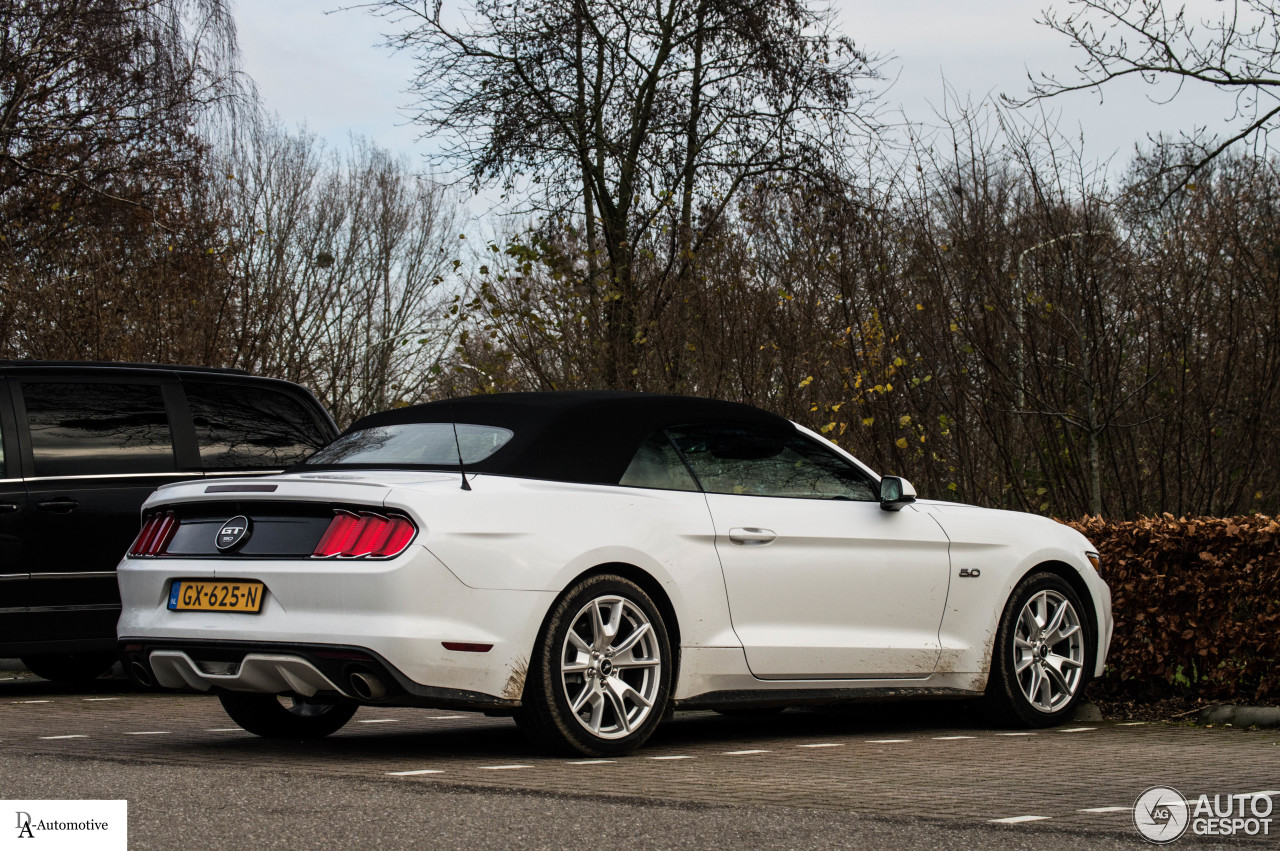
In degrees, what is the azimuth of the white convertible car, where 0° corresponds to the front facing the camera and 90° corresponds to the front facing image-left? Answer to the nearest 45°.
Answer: approximately 225°

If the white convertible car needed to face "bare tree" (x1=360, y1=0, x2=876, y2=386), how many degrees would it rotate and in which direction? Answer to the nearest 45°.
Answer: approximately 45° to its left

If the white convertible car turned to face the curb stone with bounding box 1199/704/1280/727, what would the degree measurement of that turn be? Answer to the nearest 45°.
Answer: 0° — it already faces it

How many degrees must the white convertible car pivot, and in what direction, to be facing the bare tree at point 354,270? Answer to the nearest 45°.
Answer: approximately 45° to its left

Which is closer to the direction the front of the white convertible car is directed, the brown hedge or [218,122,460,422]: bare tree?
the brown hedge

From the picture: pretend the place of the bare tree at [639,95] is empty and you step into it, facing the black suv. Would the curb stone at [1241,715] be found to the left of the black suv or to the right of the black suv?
left

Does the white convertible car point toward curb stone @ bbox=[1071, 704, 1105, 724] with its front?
yes

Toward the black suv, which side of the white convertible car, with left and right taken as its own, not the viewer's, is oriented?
left

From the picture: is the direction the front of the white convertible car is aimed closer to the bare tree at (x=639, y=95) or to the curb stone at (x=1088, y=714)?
the curb stone
